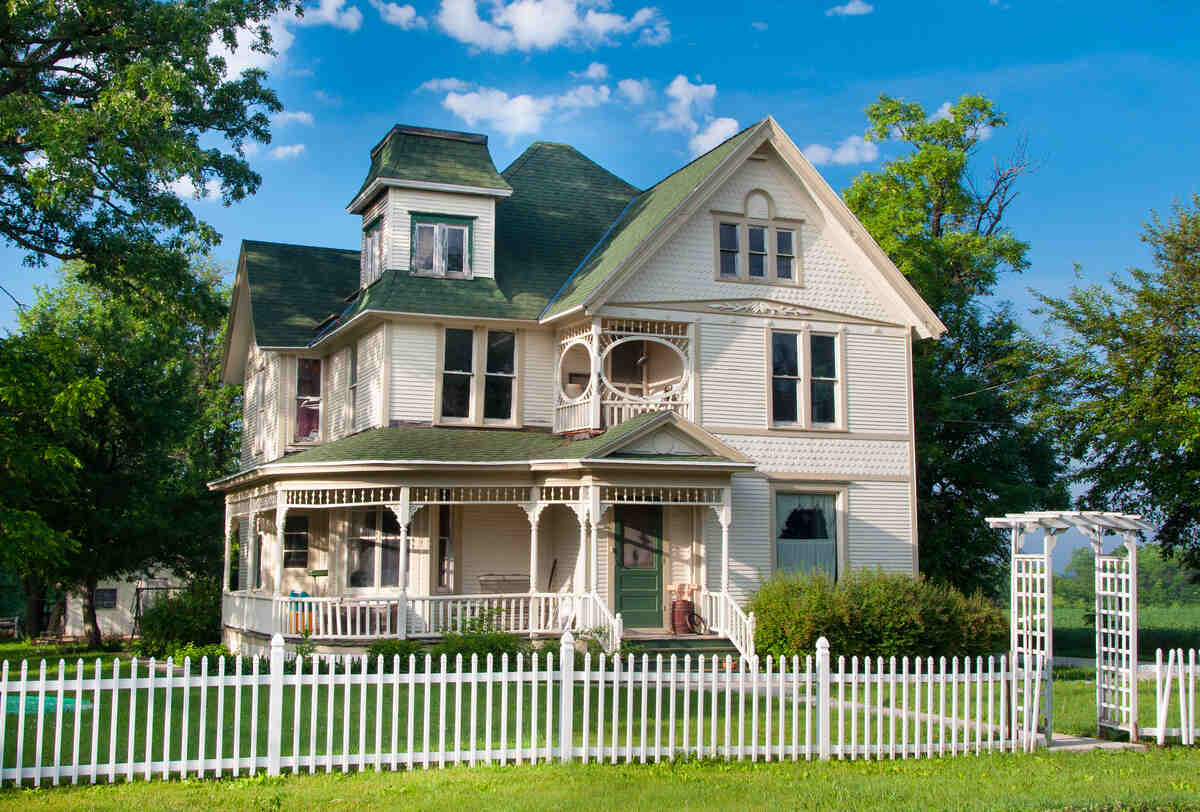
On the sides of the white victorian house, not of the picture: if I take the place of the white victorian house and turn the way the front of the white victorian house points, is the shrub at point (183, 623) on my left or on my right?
on my right

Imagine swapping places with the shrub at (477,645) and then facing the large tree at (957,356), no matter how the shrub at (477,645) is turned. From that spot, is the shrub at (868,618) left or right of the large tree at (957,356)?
right

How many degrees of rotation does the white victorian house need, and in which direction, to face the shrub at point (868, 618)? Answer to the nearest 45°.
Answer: approximately 45° to its left

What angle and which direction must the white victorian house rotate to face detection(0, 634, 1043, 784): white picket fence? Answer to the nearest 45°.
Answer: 0° — it already faces it

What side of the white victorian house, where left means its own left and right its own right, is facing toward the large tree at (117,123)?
right

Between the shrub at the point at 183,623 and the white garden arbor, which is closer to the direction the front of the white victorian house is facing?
the white garden arbor

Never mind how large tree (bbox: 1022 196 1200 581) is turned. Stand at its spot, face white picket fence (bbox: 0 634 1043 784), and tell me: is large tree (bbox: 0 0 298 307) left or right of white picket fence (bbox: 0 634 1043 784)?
right

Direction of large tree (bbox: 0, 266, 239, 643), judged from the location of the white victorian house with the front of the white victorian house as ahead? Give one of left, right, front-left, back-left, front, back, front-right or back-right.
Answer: back-right

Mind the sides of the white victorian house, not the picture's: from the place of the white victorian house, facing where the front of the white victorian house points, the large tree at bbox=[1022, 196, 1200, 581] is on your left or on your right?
on your left

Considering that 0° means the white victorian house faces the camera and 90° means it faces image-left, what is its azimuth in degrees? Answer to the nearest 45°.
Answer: approximately 0°

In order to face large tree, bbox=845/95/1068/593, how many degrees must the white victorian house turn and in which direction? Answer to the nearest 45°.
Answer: approximately 135° to its left
